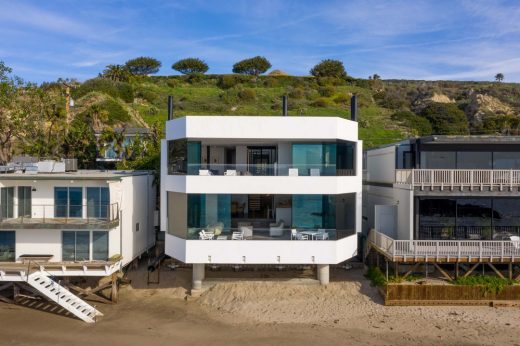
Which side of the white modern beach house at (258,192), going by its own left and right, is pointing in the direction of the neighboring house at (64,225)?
right

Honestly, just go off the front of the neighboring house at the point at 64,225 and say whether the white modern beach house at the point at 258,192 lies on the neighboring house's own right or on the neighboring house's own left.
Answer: on the neighboring house's own left

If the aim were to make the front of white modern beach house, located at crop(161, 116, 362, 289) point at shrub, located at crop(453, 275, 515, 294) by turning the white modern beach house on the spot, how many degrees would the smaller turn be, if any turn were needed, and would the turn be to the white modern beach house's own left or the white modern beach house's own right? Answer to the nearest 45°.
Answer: approximately 90° to the white modern beach house's own left

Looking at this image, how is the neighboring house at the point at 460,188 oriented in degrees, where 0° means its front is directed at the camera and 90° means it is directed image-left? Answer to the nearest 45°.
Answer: approximately 0°

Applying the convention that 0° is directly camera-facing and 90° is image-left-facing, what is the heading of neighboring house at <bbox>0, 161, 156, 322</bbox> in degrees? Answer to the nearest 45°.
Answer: approximately 0°

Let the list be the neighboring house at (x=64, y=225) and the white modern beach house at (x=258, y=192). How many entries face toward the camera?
2

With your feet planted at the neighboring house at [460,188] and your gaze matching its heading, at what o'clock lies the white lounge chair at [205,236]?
The white lounge chair is roughly at 2 o'clock from the neighboring house.
